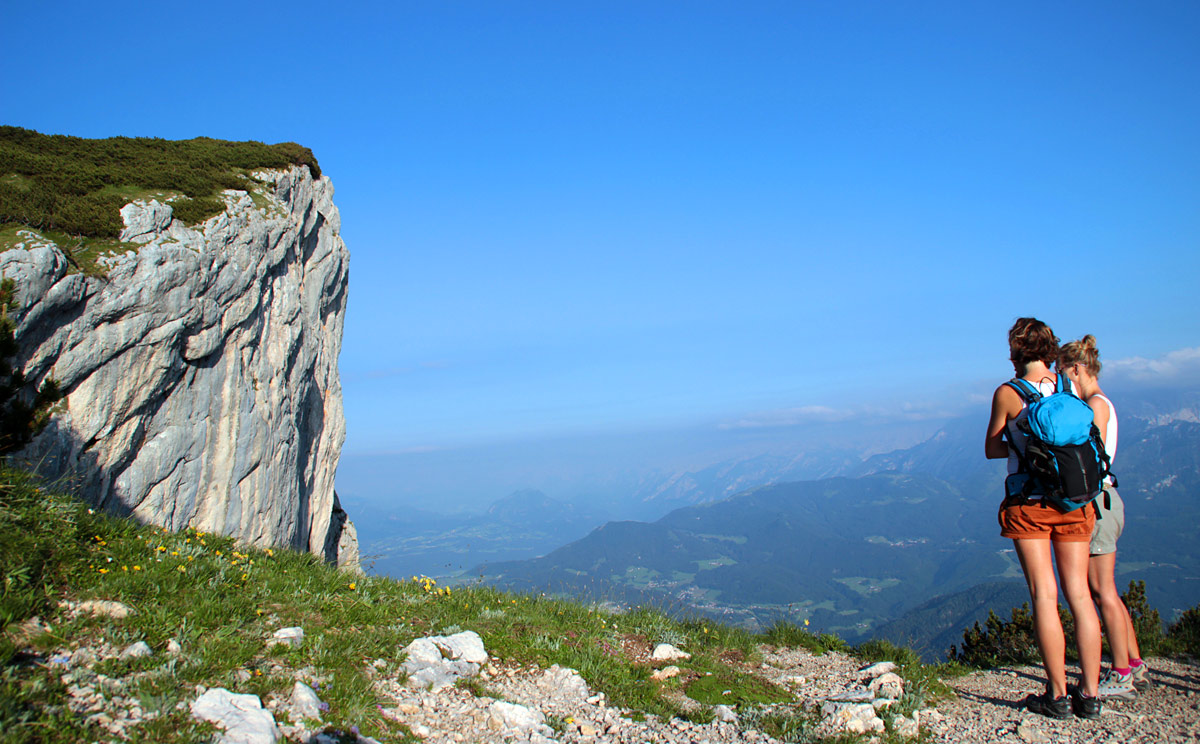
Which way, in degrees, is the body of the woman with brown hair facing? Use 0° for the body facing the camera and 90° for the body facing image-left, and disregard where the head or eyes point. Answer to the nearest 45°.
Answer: approximately 135°

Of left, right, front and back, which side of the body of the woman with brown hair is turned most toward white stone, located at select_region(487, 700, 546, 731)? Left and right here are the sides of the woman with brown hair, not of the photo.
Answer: left

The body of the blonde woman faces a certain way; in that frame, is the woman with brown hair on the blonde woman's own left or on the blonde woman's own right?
on the blonde woman's own left

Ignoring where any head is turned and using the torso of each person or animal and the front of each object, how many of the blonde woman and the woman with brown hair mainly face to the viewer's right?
0

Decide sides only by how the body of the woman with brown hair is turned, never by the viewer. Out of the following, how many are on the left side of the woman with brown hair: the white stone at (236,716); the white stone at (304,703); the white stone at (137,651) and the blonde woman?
3

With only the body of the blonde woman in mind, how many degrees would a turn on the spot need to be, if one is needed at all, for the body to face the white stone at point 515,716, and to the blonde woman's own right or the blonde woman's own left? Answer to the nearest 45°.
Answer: approximately 45° to the blonde woman's own left

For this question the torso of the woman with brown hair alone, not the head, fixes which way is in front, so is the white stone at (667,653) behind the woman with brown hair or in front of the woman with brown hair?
in front

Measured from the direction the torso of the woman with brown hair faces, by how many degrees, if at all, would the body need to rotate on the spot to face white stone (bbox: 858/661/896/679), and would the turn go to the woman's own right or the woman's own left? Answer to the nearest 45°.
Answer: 0° — they already face it

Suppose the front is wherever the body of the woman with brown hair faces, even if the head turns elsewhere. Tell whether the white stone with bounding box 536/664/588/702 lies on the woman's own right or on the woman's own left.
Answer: on the woman's own left
